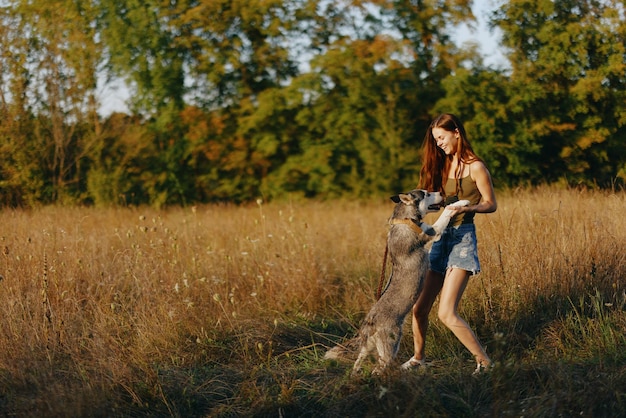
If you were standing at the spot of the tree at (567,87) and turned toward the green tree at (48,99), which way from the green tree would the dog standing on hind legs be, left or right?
left

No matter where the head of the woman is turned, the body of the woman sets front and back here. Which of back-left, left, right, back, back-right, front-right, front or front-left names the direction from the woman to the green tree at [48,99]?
right

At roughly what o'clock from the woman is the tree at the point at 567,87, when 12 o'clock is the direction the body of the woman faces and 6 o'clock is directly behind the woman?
The tree is roughly at 5 o'clock from the woman.

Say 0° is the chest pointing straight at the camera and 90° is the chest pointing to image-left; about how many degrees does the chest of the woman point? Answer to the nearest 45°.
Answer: approximately 45°

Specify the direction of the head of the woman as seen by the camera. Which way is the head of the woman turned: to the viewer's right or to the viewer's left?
to the viewer's left
